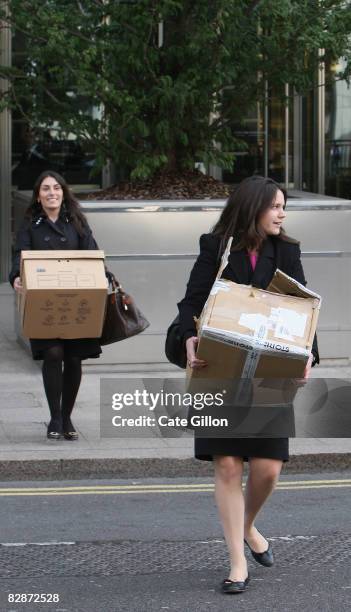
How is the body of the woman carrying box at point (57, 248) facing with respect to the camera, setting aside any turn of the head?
toward the camera

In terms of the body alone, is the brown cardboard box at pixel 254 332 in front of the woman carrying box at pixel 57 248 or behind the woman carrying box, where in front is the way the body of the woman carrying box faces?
in front

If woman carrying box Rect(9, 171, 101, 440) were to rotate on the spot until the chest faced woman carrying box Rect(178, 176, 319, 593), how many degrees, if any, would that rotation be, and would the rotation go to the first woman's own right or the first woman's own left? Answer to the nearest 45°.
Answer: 0° — they already face them

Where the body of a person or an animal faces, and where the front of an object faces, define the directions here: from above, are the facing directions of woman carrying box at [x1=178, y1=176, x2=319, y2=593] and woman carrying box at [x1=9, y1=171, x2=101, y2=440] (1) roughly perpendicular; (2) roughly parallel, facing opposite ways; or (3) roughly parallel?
roughly parallel

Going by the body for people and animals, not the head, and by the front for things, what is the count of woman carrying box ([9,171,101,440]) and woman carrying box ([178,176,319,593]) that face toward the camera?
2

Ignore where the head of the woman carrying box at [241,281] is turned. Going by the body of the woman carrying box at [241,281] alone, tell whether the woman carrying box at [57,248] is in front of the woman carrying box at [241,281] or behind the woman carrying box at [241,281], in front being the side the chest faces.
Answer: behind

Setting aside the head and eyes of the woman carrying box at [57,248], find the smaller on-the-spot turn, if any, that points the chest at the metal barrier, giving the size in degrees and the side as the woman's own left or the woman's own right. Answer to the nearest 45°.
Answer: approximately 180°

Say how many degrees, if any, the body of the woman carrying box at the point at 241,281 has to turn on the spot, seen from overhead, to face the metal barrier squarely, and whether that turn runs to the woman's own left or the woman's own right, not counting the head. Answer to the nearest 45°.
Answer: approximately 180°
